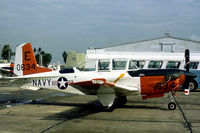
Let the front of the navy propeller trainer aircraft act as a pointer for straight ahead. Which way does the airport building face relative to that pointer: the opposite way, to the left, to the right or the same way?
to the right

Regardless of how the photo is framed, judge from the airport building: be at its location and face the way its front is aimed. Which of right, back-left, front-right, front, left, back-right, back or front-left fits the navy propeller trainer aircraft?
front

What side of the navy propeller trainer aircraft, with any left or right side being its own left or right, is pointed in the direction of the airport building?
left

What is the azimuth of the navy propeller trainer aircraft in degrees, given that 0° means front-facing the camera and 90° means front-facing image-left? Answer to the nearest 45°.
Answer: approximately 270°

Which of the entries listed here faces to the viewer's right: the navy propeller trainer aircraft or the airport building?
the navy propeller trainer aircraft

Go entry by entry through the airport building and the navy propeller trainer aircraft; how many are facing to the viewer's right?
1

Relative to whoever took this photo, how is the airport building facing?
facing the viewer
